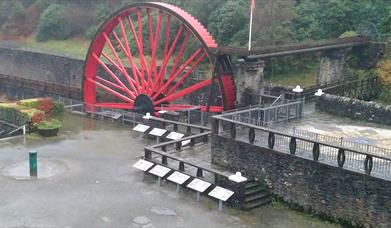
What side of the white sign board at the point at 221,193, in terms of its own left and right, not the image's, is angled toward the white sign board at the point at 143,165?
right

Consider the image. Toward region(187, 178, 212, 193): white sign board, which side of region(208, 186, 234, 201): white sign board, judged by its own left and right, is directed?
right

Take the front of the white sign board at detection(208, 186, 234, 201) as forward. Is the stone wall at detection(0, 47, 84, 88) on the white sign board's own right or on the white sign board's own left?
on the white sign board's own right

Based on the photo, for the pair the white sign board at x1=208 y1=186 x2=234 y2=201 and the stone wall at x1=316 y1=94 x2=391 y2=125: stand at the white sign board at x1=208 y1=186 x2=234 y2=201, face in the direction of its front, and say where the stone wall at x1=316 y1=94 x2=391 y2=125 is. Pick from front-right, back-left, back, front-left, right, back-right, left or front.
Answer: back

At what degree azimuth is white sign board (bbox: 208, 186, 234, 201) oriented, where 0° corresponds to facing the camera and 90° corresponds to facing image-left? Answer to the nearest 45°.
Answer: approximately 45°

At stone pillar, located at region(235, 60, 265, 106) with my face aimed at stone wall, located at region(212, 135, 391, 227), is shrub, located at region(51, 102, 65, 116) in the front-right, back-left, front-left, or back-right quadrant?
back-right

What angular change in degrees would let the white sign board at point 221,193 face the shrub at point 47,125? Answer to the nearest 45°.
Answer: approximately 90° to its right

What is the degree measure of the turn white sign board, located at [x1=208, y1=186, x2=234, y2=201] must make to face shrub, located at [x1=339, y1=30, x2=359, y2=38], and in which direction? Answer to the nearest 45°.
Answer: approximately 180°

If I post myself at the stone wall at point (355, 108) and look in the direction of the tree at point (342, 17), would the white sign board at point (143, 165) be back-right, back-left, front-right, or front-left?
back-left

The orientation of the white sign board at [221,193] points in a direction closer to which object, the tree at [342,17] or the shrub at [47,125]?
the shrub

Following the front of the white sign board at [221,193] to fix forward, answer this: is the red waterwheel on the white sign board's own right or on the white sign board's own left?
on the white sign board's own right

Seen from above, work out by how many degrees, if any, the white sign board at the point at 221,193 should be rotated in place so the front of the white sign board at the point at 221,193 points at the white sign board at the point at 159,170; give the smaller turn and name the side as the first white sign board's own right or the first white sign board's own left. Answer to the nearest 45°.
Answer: approximately 90° to the first white sign board's own right

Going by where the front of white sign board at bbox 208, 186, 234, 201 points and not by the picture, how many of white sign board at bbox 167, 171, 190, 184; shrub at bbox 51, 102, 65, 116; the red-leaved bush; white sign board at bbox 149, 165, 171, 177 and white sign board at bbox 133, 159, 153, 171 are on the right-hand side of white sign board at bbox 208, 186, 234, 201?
5
